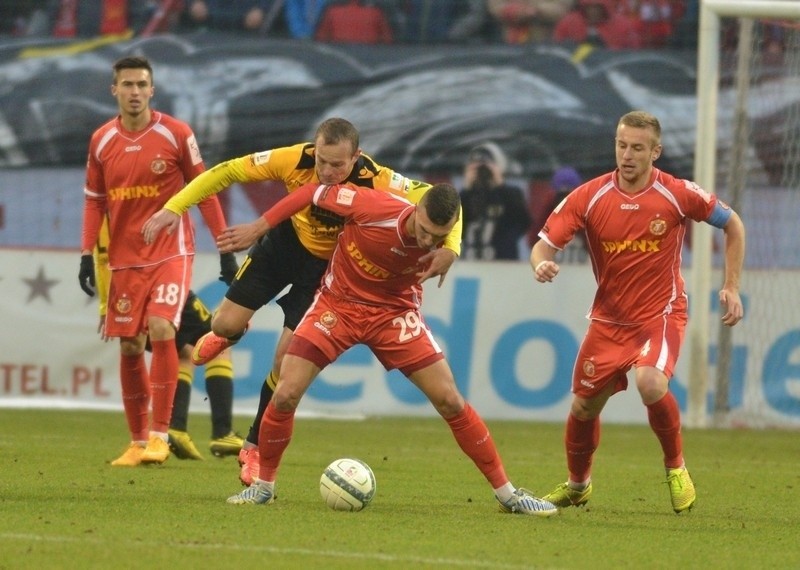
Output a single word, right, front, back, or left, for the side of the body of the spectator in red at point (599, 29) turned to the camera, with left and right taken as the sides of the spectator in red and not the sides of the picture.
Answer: front

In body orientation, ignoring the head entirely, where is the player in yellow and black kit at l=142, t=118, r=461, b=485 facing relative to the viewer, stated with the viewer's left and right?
facing the viewer and to the right of the viewer

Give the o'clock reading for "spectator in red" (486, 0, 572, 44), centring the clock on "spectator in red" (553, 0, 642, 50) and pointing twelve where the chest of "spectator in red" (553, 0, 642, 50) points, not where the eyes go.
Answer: "spectator in red" (486, 0, 572, 44) is roughly at 3 o'clock from "spectator in red" (553, 0, 642, 50).

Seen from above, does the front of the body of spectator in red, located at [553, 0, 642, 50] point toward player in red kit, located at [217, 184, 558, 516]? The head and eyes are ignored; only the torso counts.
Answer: yes

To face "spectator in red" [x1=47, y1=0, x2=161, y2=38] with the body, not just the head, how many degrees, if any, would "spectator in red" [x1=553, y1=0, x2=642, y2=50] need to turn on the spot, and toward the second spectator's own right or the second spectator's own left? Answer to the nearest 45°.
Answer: approximately 90° to the second spectator's own right

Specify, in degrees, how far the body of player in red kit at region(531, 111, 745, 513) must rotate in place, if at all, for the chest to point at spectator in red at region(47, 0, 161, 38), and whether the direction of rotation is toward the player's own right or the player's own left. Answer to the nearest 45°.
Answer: approximately 135° to the player's own right

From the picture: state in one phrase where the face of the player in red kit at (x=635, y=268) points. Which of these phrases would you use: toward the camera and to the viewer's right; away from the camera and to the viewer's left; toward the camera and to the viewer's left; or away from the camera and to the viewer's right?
toward the camera and to the viewer's left

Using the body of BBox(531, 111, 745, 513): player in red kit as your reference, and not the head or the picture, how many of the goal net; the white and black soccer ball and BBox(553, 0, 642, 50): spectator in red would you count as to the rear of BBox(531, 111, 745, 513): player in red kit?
2

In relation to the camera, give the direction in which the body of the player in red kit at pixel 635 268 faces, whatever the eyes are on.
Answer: toward the camera

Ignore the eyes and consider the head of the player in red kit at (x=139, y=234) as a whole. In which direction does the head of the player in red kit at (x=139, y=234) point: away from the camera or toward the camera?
toward the camera

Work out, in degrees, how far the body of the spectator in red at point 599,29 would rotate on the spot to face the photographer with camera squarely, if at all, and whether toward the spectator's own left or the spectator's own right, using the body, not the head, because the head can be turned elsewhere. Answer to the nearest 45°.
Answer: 0° — they already face them

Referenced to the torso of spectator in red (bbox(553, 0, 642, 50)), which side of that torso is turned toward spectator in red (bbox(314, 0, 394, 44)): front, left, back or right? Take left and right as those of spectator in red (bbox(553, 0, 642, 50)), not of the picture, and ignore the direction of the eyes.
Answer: right

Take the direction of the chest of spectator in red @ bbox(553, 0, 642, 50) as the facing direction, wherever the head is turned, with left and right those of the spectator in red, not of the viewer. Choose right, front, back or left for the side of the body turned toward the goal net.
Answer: front
